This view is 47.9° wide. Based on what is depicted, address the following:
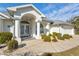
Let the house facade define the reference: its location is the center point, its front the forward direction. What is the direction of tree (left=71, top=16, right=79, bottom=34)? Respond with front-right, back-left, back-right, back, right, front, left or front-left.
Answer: front-left

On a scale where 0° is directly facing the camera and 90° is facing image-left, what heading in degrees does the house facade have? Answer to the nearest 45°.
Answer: approximately 315°
